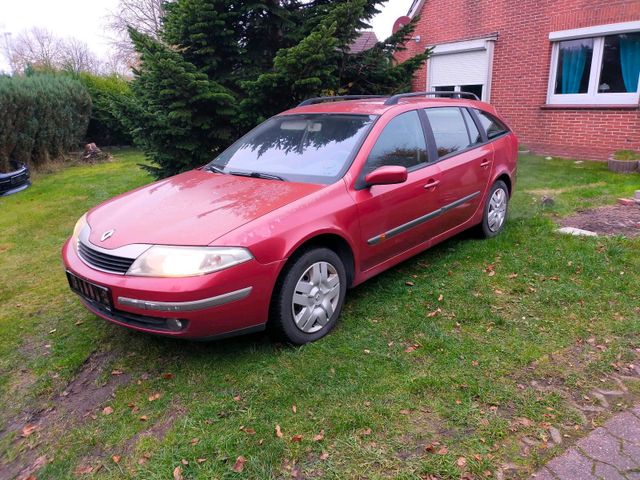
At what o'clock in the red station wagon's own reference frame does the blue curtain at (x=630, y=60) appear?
The blue curtain is roughly at 6 o'clock from the red station wagon.

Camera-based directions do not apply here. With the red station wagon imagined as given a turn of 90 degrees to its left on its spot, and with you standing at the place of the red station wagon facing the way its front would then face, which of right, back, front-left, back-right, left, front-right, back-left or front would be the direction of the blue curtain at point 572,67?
left

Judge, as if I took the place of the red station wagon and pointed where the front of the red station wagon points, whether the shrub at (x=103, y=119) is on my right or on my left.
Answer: on my right

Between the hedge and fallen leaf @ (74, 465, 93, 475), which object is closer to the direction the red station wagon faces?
the fallen leaf

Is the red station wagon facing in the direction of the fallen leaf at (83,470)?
yes

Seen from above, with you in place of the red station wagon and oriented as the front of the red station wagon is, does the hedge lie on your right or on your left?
on your right

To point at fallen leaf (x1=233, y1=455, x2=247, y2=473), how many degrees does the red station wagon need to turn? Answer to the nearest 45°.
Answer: approximately 45° to its left

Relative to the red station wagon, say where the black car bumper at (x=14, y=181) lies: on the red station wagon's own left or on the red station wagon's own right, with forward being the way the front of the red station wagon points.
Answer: on the red station wagon's own right

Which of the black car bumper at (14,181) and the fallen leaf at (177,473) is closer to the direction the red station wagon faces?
the fallen leaf

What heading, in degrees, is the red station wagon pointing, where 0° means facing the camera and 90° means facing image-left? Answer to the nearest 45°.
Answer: approximately 45°

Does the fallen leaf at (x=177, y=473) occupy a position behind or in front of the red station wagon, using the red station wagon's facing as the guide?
in front

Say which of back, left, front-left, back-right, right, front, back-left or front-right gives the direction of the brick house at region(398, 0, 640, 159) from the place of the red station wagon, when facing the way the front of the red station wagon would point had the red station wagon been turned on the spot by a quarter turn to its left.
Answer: left
